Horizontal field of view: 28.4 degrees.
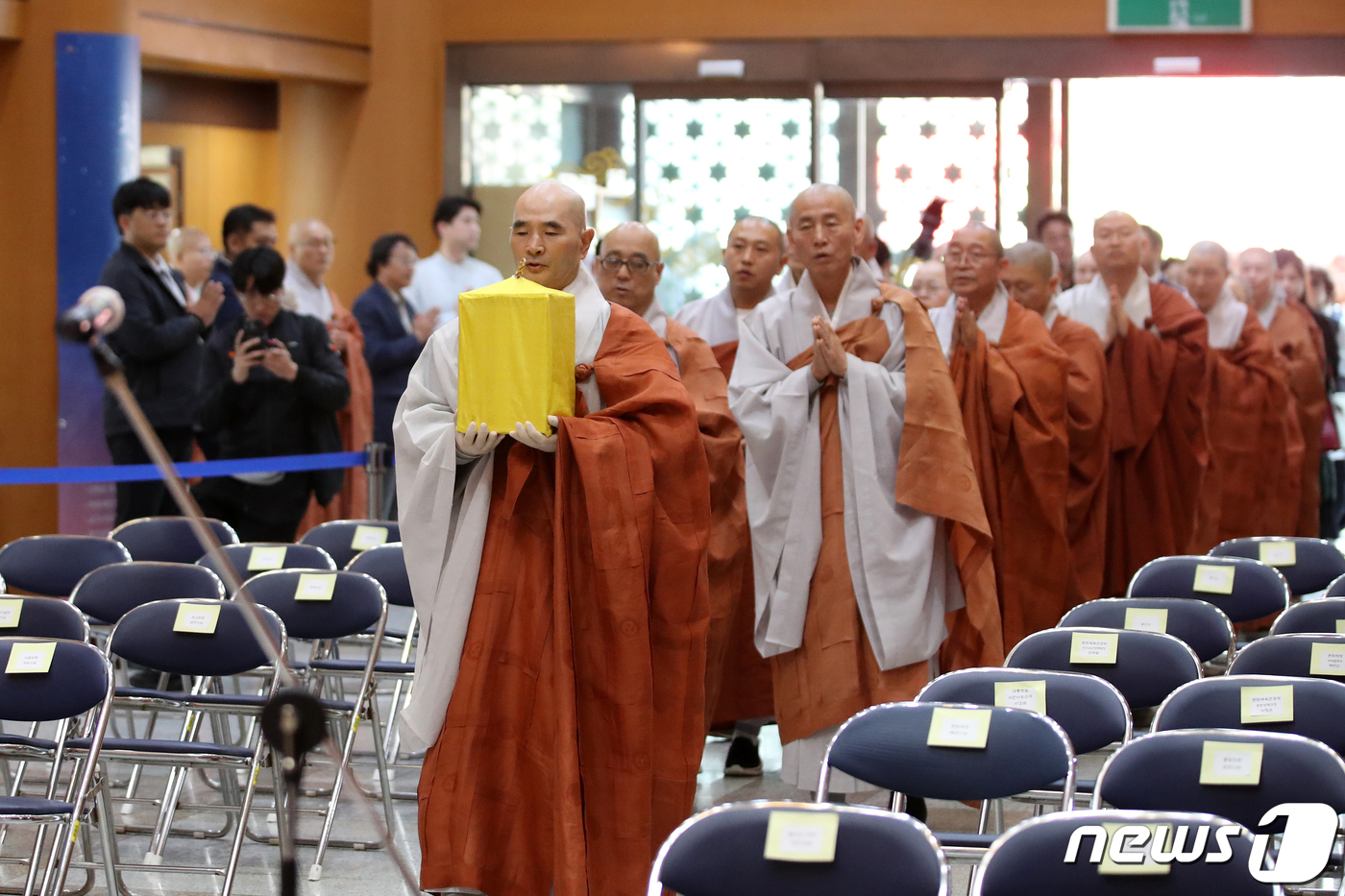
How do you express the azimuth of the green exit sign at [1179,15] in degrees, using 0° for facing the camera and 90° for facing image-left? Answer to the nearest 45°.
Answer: approximately 0°

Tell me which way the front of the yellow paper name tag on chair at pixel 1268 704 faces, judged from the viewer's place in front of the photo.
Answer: facing the viewer

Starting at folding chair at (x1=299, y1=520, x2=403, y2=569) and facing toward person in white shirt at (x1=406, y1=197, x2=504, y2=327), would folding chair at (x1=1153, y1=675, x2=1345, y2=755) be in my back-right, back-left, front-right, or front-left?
back-right

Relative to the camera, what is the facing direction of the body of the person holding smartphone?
toward the camera

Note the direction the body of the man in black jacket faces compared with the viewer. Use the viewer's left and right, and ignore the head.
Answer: facing the viewer and to the right of the viewer

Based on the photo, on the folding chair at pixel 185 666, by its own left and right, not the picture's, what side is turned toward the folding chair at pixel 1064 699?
left

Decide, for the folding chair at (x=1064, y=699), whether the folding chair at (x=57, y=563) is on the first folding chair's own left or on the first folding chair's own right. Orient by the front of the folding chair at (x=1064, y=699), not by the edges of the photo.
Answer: on the first folding chair's own right

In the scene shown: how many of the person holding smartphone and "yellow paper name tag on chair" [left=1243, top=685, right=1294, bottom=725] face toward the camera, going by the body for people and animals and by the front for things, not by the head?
2

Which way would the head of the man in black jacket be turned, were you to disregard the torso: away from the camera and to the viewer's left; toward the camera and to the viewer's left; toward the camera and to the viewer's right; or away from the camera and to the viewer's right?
toward the camera and to the viewer's right

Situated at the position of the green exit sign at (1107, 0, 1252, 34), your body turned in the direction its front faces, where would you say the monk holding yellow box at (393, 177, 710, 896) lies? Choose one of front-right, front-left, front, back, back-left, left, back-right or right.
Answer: front

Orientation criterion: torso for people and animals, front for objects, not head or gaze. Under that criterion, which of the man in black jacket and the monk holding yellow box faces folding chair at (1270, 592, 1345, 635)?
the man in black jacket
